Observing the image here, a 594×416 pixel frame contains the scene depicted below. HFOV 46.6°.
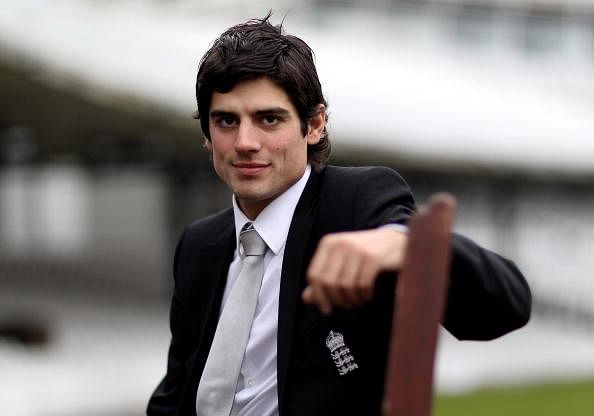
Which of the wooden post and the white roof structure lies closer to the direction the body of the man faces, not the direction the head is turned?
the wooden post
